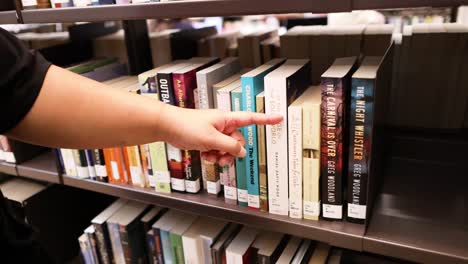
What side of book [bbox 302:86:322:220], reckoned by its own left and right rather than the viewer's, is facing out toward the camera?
right

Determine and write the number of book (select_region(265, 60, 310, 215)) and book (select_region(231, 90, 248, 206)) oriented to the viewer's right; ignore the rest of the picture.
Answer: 2

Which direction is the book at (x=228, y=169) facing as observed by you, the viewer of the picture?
facing the viewer

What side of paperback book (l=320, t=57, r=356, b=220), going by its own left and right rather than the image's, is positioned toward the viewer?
right

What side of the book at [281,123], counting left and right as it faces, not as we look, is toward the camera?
right

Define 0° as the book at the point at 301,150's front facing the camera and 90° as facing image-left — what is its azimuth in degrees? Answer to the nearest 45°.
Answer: approximately 270°
